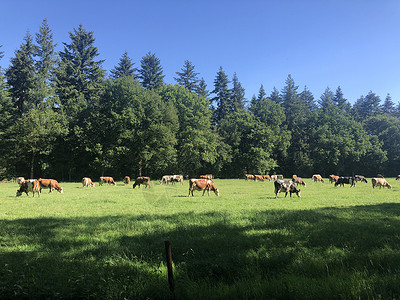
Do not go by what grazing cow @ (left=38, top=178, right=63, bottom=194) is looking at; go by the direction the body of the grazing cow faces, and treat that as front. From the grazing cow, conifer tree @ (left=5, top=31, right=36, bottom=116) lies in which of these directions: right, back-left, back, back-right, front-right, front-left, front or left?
left

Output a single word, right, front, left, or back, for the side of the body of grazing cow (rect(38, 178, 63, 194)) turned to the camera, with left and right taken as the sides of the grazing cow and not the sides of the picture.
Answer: right
